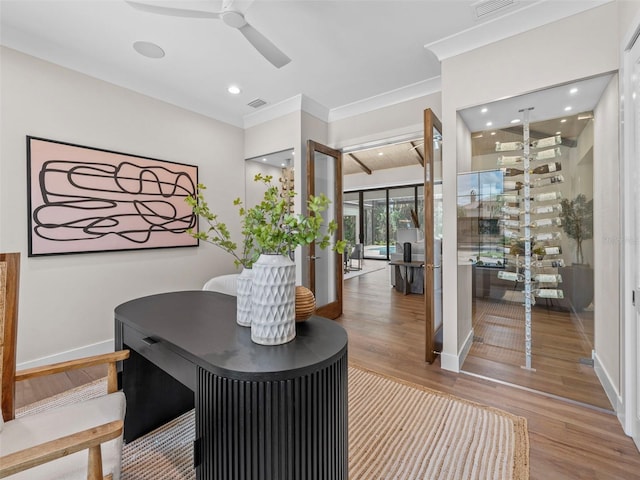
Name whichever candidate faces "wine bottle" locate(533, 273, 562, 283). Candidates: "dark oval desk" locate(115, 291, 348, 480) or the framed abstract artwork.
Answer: the framed abstract artwork

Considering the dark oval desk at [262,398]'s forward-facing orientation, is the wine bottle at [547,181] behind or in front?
behind

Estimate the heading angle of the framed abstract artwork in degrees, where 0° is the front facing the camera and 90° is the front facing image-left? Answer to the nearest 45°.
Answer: approximately 315°

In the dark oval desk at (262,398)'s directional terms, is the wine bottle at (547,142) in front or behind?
behind

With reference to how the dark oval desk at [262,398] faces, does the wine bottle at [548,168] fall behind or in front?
behind

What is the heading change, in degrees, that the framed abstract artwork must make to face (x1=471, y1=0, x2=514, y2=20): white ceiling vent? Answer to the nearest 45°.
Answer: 0° — it already faces it

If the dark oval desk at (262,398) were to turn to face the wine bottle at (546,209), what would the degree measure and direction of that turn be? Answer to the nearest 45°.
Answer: approximately 135° to its left
